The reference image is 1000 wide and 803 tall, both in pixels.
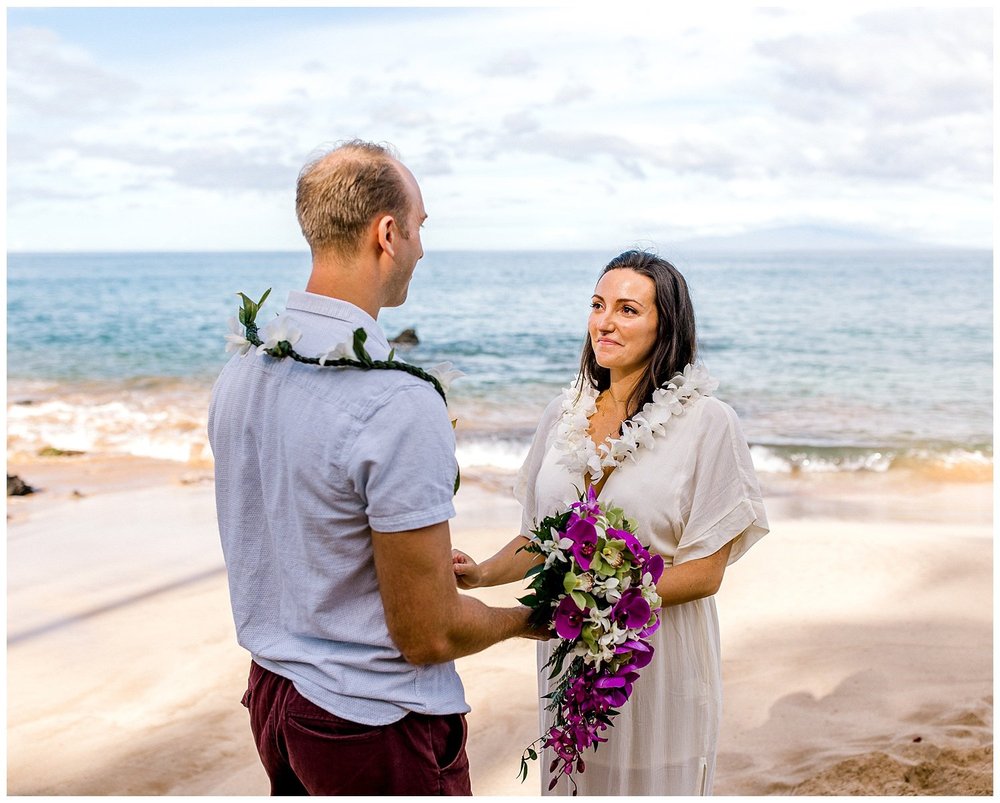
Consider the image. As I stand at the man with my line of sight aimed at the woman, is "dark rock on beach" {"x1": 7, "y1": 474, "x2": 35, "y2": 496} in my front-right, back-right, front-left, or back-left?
front-left

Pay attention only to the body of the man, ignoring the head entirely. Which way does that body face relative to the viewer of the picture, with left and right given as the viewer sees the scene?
facing away from the viewer and to the right of the viewer

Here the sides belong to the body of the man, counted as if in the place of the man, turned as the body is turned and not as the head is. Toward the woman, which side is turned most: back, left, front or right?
front

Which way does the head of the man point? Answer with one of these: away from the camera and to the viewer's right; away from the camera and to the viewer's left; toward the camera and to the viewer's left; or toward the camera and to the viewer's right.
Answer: away from the camera and to the viewer's right

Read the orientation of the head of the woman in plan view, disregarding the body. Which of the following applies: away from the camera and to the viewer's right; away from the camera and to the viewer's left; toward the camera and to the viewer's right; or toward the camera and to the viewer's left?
toward the camera and to the viewer's left

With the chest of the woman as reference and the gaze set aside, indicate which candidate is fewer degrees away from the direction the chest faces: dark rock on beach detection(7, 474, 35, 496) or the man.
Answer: the man

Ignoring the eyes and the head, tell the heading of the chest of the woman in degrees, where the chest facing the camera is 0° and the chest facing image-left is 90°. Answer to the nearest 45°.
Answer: approximately 45°

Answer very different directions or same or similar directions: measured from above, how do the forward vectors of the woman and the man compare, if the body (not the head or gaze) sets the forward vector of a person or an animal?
very different directions

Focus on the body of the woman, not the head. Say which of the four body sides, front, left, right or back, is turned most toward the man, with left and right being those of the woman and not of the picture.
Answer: front

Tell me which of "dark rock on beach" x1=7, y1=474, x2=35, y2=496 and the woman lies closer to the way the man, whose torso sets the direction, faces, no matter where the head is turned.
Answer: the woman

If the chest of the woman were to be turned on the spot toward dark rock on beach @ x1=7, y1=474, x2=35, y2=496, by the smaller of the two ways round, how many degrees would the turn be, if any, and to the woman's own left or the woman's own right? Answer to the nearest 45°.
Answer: approximately 90° to the woman's own right
